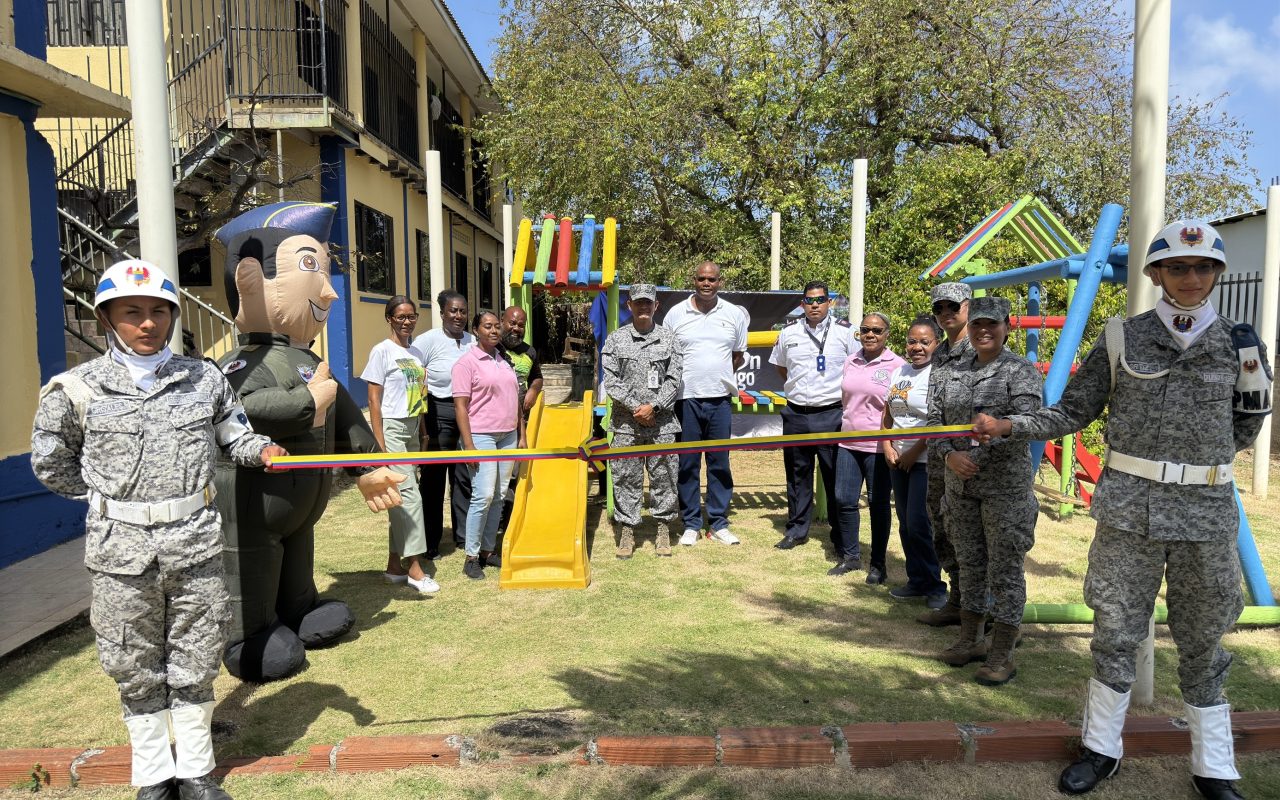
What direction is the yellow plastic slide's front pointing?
toward the camera

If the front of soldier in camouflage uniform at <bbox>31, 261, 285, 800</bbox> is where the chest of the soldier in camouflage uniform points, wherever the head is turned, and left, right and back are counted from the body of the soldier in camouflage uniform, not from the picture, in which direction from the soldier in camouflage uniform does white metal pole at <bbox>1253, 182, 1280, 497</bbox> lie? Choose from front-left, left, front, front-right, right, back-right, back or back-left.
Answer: left

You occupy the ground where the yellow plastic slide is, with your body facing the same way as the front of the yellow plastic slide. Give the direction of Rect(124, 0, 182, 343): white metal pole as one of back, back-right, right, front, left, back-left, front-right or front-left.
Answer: front-right

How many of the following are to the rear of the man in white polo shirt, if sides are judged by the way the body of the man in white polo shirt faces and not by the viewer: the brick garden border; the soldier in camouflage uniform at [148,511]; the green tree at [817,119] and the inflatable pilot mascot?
1

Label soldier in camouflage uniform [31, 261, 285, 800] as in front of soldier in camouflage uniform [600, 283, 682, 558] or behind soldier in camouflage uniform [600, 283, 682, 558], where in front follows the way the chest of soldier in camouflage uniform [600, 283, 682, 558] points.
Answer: in front

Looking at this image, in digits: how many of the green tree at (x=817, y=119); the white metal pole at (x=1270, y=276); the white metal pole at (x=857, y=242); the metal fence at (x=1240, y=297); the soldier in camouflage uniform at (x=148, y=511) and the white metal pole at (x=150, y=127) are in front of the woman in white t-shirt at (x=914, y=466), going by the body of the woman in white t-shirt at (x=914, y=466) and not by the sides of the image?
2

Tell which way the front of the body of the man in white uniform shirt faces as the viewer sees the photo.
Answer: toward the camera

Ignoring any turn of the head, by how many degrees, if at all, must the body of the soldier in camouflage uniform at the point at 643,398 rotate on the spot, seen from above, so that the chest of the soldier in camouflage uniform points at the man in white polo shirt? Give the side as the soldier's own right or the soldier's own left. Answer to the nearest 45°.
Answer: approximately 135° to the soldier's own left

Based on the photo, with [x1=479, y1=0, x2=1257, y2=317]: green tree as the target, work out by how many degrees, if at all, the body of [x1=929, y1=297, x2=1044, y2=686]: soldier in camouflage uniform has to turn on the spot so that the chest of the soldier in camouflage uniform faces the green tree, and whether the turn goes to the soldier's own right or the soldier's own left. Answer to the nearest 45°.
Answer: approximately 135° to the soldier's own right

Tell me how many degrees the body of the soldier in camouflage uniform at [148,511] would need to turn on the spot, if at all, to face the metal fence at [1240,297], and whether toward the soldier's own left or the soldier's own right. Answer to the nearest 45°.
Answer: approximately 90° to the soldier's own left

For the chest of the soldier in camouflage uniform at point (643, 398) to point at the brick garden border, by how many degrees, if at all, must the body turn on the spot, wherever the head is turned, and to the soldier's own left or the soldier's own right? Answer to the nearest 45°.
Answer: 0° — they already face it

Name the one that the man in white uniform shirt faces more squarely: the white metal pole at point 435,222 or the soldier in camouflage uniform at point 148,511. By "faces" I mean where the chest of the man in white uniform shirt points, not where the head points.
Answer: the soldier in camouflage uniform

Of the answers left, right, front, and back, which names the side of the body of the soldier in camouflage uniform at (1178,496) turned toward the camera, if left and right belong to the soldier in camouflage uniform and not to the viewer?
front

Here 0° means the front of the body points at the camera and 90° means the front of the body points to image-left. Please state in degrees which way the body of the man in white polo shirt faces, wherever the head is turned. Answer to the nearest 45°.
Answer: approximately 0°

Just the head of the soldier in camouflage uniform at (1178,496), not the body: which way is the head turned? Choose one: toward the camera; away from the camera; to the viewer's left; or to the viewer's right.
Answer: toward the camera
